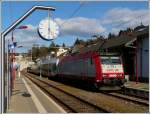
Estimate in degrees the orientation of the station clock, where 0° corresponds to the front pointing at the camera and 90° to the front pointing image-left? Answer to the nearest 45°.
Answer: approximately 0°
